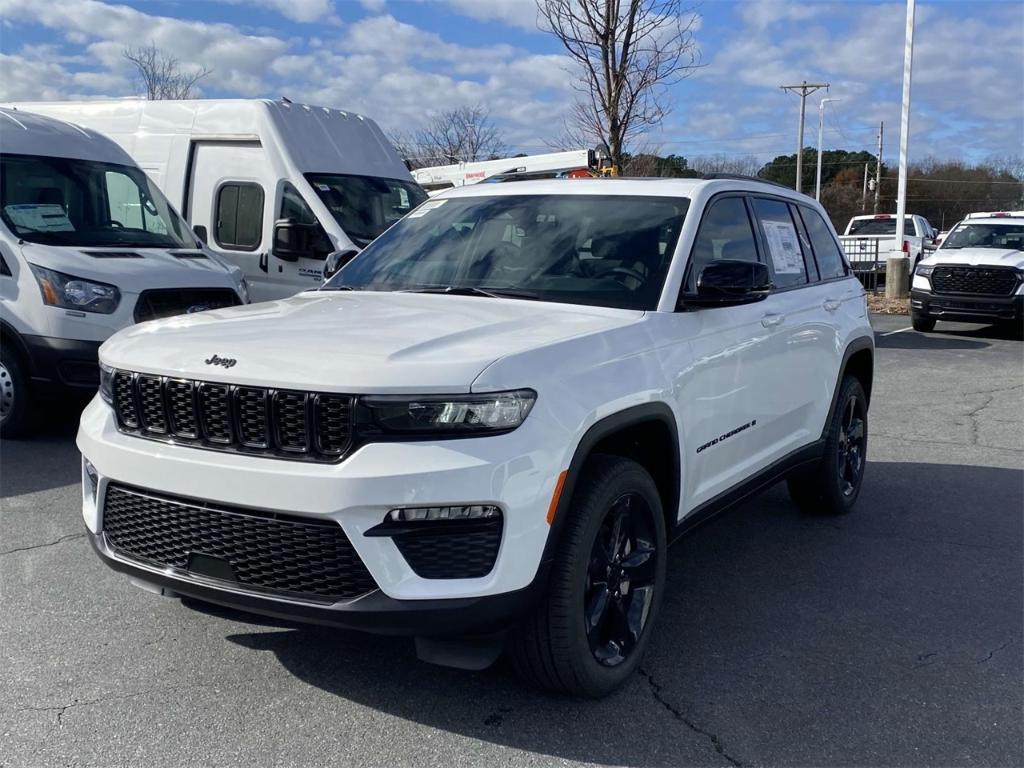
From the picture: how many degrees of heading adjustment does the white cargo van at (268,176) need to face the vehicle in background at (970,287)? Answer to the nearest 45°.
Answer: approximately 45° to its left

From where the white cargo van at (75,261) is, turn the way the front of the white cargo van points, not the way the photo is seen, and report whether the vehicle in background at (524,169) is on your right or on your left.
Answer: on your left

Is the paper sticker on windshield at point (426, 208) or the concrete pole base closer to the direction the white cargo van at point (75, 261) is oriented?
the paper sticker on windshield

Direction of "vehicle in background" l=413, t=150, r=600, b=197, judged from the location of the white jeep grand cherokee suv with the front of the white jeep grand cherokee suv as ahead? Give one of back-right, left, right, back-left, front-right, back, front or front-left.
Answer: back-right

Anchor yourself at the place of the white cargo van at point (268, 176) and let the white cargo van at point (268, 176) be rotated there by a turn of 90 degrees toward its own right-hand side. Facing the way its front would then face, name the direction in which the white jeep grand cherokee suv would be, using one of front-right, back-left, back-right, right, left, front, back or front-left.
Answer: front-left

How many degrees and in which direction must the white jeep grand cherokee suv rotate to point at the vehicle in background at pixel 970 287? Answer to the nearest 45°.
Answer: approximately 180°

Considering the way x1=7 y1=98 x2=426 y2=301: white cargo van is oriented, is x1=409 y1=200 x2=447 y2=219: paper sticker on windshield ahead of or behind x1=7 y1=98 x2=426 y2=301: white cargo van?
ahead

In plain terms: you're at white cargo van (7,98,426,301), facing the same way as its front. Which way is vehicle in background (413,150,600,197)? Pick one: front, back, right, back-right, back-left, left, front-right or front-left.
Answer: left

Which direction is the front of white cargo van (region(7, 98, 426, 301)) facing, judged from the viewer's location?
facing the viewer and to the right of the viewer

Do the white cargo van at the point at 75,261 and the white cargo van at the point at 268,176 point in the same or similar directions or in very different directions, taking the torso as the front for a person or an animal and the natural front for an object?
same or similar directions

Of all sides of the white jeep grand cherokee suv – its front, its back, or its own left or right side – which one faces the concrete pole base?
back

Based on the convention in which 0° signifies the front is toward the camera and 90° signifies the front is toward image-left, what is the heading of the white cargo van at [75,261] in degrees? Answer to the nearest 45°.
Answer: approximately 315°

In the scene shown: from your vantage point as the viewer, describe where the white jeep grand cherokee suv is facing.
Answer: facing the viewer and to the left of the viewer

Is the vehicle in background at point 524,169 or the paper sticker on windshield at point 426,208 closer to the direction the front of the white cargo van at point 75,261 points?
the paper sticker on windshield

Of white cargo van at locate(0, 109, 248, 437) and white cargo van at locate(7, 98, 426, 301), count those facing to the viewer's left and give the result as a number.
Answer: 0
